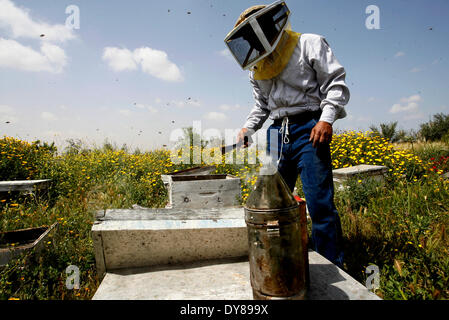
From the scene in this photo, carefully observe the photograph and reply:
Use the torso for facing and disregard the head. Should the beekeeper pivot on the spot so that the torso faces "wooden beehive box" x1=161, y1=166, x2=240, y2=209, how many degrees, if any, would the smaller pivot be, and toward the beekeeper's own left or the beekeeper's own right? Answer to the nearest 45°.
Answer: approximately 90° to the beekeeper's own right

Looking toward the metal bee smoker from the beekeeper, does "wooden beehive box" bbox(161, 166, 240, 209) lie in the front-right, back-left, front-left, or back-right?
back-right

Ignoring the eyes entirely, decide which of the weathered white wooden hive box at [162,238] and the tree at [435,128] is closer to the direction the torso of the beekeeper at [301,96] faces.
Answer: the weathered white wooden hive box

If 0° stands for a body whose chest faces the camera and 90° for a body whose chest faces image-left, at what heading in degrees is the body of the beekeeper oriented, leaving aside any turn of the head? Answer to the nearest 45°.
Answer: approximately 45°

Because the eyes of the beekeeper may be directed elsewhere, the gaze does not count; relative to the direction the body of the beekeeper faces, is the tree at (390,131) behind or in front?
behind

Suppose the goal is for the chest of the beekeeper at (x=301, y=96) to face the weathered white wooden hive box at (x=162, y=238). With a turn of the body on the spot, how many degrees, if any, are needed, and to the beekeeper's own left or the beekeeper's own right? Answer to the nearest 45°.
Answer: approximately 45° to the beekeeper's own right

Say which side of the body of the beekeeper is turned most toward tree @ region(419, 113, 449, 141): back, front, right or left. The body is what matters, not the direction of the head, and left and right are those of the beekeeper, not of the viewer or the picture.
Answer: back
